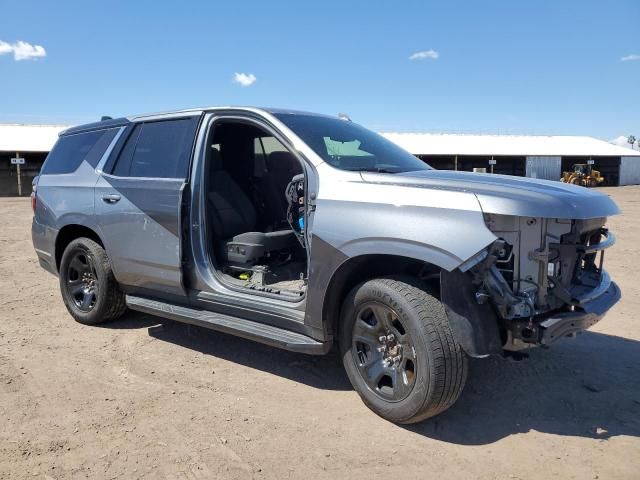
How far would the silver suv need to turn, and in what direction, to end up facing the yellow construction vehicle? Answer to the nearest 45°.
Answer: approximately 90° to its left

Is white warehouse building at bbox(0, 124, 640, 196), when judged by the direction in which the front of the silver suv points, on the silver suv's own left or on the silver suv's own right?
on the silver suv's own left

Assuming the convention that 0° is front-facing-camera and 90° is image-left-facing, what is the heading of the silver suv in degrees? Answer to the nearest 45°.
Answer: approximately 315°
